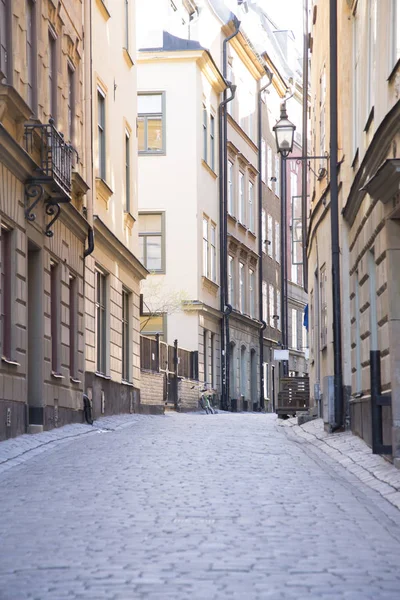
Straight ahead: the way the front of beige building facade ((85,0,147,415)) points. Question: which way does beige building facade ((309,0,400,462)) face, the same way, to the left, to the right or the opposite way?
the opposite way

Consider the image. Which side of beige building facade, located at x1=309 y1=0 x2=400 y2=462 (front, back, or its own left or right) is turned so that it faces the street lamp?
right

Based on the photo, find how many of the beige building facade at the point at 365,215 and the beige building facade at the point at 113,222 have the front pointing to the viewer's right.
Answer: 1

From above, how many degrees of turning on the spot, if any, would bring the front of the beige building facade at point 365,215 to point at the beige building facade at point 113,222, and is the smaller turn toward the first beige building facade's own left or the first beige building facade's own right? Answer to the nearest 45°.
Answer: approximately 45° to the first beige building facade's own right

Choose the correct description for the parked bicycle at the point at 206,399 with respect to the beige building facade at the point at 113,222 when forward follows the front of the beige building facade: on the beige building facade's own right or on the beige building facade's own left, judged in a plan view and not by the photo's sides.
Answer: on the beige building facade's own left

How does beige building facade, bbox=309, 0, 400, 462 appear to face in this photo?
to the viewer's left

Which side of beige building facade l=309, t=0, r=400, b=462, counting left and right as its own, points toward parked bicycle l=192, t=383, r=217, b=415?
right

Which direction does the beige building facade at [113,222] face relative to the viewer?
to the viewer's right
